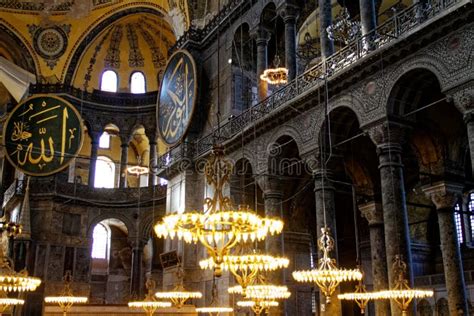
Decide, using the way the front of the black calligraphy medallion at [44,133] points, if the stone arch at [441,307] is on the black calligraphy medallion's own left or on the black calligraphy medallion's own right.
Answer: on the black calligraphy medallion's own left

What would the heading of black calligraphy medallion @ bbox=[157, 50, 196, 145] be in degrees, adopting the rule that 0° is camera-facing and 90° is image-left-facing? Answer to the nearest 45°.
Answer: approximately 45°

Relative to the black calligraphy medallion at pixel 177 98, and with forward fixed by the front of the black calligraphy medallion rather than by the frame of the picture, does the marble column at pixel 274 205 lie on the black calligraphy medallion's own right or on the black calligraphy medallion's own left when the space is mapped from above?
on the black calligraphy medallion's own left

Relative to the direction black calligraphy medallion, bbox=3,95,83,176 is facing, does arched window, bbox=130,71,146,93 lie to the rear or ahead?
to the rear

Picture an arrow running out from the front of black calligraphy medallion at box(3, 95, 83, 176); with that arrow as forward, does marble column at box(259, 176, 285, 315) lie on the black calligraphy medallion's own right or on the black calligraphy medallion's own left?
on the black calligraphy medallion's own left

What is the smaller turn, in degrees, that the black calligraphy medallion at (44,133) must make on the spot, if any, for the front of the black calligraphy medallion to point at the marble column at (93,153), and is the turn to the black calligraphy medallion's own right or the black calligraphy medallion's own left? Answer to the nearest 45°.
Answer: approximately 180°

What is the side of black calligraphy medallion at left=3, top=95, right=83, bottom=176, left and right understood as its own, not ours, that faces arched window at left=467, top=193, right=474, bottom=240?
left

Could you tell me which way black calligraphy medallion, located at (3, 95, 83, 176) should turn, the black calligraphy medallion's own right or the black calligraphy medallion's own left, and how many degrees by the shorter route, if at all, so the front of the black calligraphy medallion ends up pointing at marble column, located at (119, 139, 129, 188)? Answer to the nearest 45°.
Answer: approximately 135° to the black calligraphy medallion's own left

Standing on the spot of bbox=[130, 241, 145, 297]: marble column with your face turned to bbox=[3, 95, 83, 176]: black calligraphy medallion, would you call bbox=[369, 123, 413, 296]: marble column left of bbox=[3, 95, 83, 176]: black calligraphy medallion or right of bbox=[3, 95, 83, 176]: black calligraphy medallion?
left

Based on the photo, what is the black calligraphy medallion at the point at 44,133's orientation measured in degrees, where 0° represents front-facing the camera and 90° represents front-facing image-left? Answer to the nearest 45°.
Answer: approximately 0°

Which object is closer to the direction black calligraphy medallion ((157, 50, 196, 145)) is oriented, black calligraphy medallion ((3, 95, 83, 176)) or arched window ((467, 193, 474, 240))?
the black calligraphy medallion
